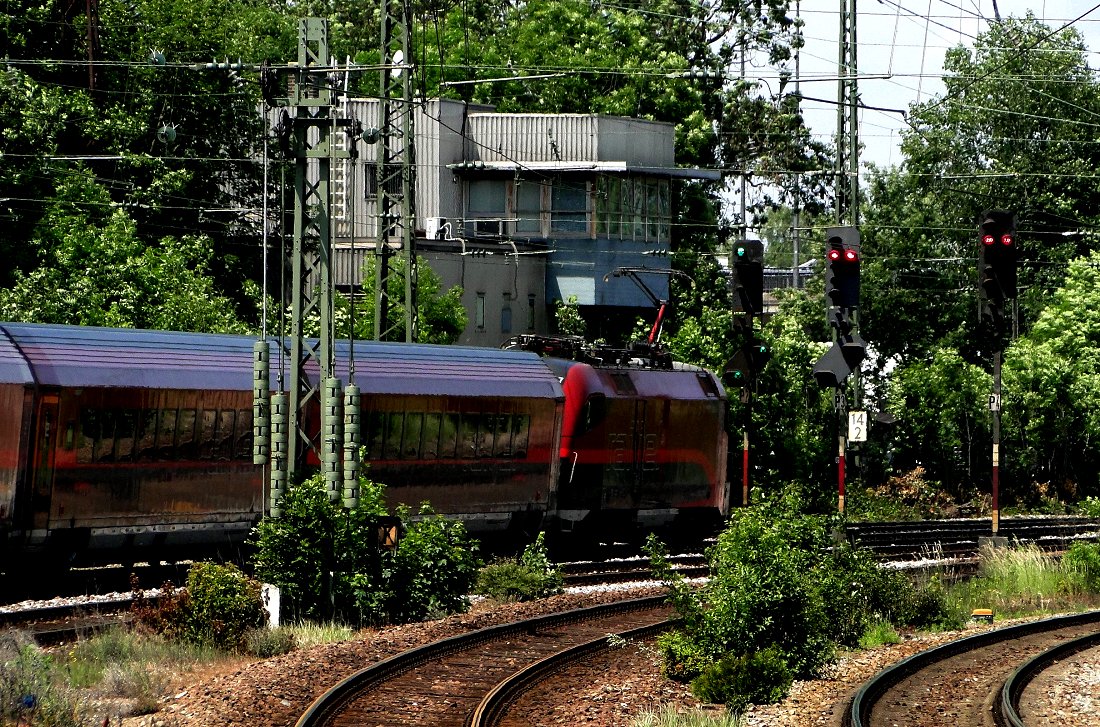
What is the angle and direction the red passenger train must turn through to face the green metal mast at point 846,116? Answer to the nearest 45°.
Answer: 0° — it already faces it

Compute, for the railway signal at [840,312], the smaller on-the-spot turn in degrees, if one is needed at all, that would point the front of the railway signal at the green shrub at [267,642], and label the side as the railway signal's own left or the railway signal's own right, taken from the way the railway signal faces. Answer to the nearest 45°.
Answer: approximately 45° to the railway signal's own right

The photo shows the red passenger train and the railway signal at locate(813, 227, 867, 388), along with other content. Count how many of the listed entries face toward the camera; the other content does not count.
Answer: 1

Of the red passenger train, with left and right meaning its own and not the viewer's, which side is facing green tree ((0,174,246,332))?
left

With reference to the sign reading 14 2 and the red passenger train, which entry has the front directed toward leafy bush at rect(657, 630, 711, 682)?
the sign reading 14 2

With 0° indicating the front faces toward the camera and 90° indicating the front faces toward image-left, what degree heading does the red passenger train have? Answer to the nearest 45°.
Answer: approximately 225°

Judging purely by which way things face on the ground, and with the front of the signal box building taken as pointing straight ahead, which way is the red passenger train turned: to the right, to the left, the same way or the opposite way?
to the left

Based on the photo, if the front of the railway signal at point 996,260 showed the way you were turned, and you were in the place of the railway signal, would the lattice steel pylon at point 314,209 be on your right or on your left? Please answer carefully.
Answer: on your right

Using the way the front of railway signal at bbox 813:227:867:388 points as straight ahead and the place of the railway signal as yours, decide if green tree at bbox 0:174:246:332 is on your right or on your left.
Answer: on your right

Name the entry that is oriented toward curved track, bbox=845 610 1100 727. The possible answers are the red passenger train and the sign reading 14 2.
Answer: the sign reading 14 2

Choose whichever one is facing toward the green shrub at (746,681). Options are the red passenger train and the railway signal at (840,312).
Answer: the railway signal
